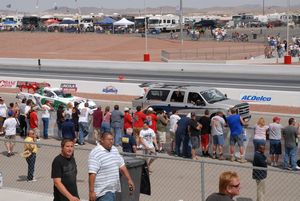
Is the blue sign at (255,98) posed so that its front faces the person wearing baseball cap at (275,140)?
yes

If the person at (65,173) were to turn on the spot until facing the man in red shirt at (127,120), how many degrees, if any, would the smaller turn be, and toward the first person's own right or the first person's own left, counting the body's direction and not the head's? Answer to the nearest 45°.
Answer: approximately 135° to the first person's own left

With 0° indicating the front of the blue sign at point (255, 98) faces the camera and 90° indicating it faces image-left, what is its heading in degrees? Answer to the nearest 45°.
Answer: approximately 0°
